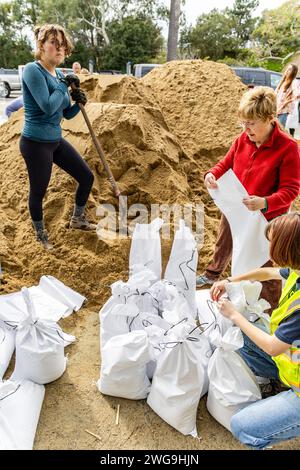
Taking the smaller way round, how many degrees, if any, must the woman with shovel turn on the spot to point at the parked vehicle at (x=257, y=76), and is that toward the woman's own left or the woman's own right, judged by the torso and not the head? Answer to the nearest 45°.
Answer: approximately 90° to the woman's own left

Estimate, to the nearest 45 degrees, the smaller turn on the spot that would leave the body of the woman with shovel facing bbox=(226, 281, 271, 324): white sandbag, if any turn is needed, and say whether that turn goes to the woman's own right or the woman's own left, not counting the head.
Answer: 0° — they already face it

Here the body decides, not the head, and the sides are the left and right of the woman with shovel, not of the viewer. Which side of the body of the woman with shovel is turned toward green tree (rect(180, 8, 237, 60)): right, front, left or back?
left

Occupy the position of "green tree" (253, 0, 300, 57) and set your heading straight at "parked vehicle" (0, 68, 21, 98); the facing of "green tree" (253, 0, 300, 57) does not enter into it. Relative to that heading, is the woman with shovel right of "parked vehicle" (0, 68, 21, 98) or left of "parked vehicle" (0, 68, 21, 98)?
left

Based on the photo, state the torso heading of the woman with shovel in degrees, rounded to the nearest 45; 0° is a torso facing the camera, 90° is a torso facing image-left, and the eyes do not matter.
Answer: approximately 315°

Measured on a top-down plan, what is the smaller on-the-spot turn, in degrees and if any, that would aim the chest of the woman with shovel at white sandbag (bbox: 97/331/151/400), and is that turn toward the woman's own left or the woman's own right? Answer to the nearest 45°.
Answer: approximately 45° to the woman's own right

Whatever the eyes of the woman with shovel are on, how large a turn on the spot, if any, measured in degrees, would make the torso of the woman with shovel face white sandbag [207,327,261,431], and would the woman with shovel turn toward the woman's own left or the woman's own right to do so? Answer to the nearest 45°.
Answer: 0° — they already face it

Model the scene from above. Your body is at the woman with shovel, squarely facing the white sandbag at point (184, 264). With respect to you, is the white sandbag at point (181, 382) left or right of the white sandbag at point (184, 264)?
right

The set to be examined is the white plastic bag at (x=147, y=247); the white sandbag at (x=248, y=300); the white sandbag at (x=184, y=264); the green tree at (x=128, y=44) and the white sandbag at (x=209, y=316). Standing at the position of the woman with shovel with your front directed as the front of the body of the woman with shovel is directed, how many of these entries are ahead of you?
4

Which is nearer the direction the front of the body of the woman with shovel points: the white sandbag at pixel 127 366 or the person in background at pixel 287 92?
the white sandbag

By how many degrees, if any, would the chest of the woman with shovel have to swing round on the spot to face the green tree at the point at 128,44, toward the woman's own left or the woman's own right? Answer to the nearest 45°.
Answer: approximately 135° to the woman's own left

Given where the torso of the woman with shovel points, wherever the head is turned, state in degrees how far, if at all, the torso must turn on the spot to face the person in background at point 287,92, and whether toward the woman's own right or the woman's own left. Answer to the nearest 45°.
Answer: approximately 90° to the woman's own left

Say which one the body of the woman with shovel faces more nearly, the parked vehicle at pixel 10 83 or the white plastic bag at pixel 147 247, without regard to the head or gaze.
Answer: the white plastic bag

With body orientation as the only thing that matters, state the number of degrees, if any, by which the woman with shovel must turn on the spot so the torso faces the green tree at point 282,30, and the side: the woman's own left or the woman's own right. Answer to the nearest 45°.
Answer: approximately 90° to the woman's own left
